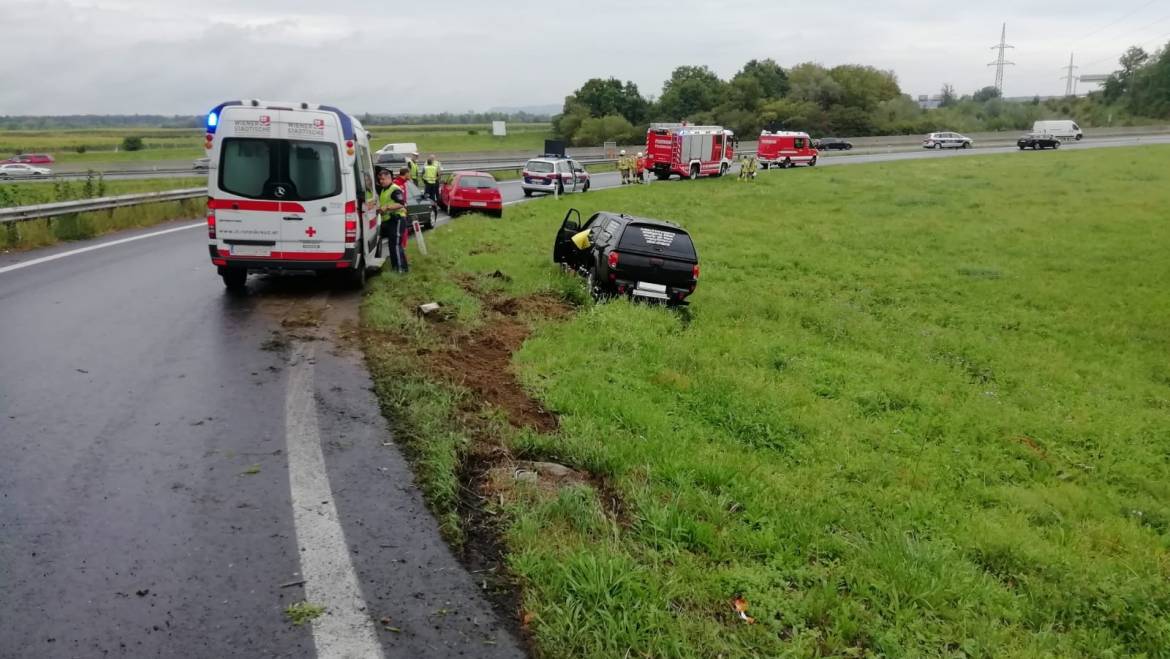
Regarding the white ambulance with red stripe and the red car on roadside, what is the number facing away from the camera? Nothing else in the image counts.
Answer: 2

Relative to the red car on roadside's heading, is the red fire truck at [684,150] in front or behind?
in front

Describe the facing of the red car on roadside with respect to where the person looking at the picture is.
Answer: facing away from the viewer

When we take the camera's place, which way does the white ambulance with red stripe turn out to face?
facing away from the viewer

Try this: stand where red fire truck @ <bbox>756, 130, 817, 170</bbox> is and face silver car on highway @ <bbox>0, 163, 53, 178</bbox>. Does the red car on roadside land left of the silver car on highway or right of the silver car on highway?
left

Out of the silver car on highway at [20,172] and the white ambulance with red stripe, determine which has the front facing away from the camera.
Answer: the white ambulance with red stripe

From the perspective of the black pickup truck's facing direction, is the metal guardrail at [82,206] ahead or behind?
ahead

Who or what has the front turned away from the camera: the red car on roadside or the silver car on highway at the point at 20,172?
the red car on roadside

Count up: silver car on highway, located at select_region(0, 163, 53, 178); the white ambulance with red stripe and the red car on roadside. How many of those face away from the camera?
2
